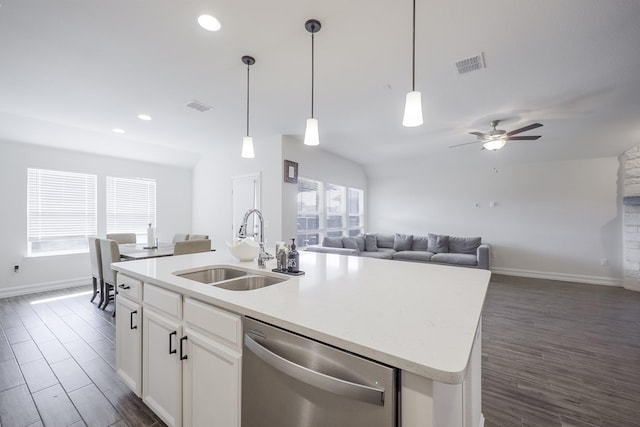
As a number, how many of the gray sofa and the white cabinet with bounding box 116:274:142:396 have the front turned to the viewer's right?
0

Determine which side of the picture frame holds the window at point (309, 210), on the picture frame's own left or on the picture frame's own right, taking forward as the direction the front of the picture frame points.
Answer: on the picture frame's own left

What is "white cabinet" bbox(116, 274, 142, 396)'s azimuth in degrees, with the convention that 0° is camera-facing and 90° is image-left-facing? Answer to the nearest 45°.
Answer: approximately 45°

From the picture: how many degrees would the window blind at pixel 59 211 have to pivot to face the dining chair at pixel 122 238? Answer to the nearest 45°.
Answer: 0° — it already faces it

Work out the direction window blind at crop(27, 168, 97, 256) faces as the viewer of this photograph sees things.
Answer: facing the viewer and to the right of the viewer

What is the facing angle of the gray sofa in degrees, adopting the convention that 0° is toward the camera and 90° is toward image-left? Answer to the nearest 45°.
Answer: approximately 45°

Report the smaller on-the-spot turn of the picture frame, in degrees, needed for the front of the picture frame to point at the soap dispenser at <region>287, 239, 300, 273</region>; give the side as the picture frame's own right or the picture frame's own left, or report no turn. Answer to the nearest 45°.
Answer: approximately 45° to the picture frame's own right

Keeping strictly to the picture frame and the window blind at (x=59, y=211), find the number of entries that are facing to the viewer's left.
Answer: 0
